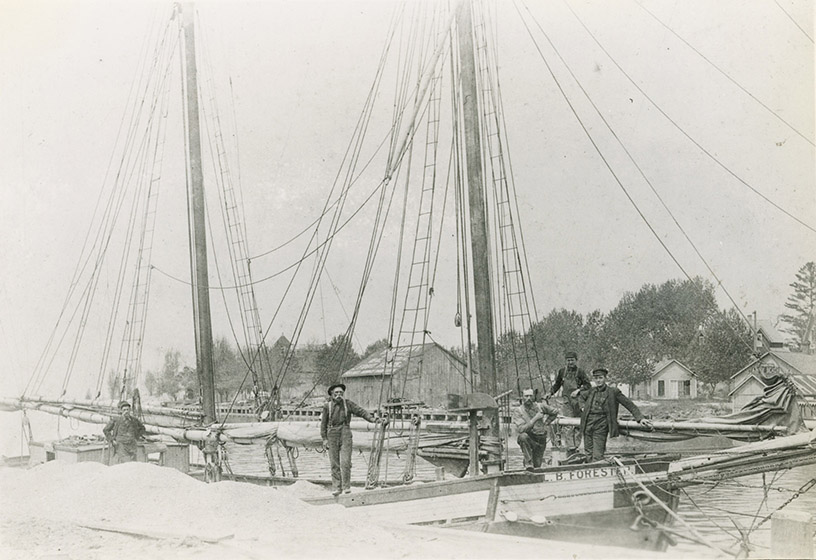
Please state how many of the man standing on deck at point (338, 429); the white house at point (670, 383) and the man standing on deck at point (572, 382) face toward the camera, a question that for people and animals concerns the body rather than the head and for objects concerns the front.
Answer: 3

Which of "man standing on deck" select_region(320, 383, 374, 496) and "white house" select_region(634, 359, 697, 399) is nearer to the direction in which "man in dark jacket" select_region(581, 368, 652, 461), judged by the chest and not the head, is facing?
the man standing on deck

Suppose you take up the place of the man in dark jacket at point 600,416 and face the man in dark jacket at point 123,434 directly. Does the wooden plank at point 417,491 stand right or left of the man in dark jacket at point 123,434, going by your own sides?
left

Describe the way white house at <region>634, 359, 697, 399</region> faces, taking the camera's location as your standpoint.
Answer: facing the viewer

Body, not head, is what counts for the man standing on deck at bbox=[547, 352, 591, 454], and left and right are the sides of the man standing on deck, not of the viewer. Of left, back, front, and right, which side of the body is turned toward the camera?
front

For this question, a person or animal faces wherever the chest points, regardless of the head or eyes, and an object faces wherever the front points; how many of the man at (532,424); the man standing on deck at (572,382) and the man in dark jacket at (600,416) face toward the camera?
3

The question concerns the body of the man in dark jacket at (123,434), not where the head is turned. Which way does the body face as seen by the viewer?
toward the camera

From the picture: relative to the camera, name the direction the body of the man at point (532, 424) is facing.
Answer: toward the camera
